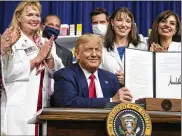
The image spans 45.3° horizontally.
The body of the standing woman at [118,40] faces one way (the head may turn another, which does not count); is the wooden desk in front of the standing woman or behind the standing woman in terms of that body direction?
in front

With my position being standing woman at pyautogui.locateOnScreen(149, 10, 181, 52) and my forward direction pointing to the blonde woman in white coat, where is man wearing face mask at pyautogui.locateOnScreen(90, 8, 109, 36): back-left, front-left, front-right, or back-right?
front-right

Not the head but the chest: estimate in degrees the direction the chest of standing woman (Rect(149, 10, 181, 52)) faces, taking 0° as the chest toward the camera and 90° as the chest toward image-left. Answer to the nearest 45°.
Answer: approximately 45°

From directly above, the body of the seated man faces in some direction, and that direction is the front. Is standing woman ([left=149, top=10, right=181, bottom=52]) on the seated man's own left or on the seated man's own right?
on the seated man's own left

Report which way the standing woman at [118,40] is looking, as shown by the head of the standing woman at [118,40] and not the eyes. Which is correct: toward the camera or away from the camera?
toward the camera

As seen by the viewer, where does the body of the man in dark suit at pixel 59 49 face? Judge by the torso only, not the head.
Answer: toward the camera

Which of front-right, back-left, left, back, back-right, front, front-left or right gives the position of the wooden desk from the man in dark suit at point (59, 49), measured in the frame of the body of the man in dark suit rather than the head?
front

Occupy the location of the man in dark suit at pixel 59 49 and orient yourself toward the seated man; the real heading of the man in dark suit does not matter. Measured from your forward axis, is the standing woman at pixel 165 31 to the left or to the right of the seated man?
left

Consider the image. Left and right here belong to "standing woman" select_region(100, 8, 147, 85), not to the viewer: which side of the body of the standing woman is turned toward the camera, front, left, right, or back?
front

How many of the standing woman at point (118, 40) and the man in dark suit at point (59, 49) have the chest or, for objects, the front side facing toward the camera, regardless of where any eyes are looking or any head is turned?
2

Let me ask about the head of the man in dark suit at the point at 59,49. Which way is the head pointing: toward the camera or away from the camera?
toward the camera
